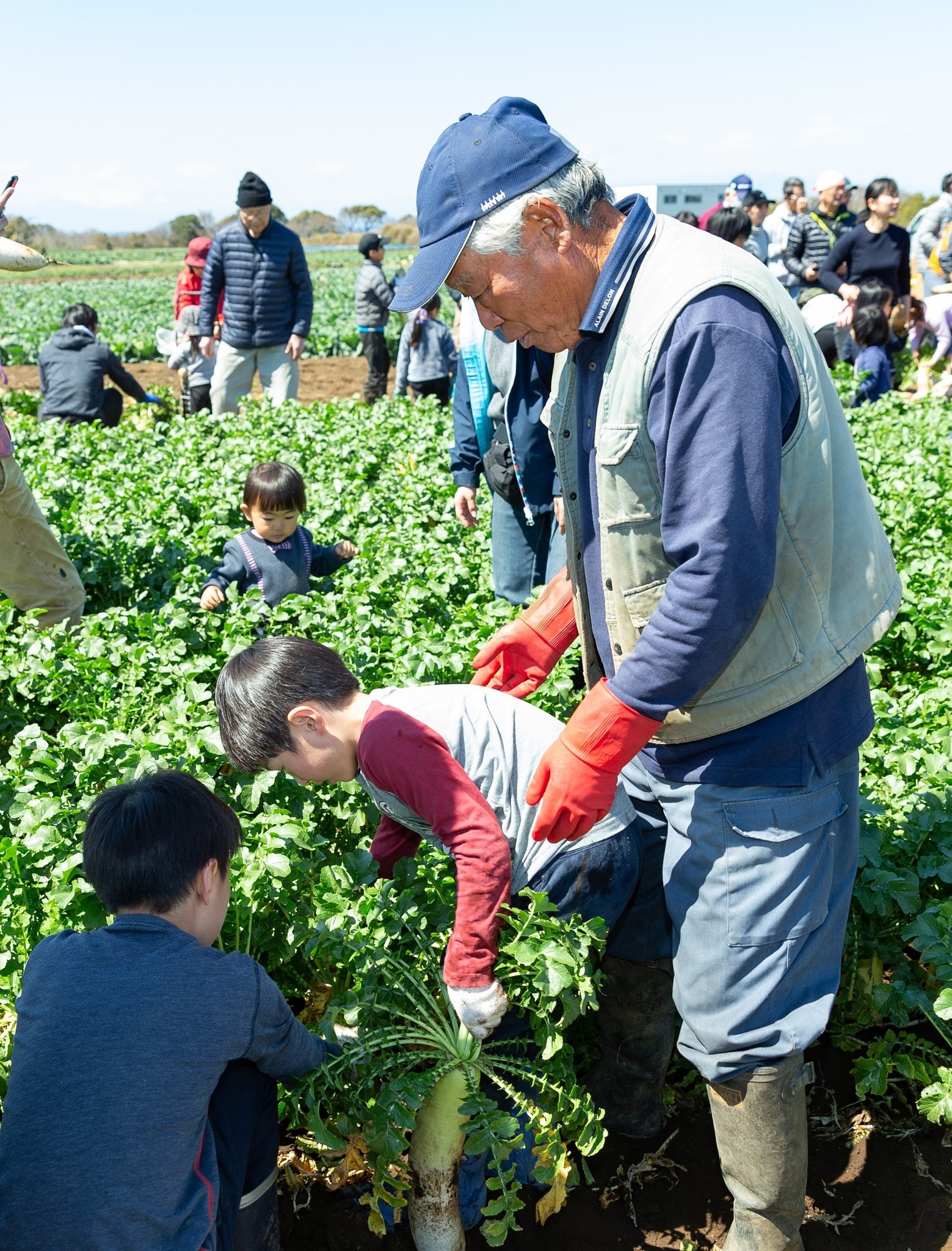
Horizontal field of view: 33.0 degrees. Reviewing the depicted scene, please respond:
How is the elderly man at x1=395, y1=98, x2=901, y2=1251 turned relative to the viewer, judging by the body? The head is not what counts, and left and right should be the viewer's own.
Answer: facing to the left of the viewer

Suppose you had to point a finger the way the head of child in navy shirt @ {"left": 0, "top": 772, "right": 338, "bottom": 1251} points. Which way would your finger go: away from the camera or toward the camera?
away from the camera

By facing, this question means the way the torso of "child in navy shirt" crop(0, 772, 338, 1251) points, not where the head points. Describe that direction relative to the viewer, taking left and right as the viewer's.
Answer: facing away from the viewer and to the right of the viewer

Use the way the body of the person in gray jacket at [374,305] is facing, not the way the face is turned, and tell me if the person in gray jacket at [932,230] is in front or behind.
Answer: in front

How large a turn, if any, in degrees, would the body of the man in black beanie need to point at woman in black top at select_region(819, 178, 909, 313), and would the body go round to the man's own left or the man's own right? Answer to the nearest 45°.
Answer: approximately 90° to the man's own left

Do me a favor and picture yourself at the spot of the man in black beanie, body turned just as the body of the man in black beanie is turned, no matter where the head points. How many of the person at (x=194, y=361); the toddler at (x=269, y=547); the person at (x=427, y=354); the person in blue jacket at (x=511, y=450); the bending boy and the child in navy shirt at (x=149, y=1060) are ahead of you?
4

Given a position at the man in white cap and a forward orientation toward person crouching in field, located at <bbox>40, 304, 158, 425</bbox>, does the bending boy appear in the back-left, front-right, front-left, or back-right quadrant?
front-left

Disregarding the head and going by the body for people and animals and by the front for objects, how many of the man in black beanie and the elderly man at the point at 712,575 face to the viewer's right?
0

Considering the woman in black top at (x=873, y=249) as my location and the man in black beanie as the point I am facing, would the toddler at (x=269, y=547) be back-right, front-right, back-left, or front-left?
front-left

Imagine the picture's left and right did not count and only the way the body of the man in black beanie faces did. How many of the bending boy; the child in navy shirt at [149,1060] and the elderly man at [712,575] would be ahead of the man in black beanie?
3

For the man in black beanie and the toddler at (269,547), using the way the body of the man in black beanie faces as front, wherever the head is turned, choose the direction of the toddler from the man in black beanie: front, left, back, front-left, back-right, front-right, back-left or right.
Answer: front

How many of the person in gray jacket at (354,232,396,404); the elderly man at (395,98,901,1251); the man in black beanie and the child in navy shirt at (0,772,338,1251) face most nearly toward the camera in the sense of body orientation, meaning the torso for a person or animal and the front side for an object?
1

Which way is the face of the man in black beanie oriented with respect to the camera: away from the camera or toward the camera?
toward the camera

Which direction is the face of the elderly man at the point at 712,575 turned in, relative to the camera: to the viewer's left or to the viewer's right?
to the viewer's left

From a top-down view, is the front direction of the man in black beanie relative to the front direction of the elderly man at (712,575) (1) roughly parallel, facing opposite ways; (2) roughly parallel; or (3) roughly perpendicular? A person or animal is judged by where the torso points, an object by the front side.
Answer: roughly perpendicular

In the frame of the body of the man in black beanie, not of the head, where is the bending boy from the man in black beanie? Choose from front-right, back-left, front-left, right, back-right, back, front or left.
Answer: front

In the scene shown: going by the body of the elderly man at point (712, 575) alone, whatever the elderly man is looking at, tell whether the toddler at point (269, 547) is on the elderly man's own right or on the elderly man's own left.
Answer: on the elderly man's own right
